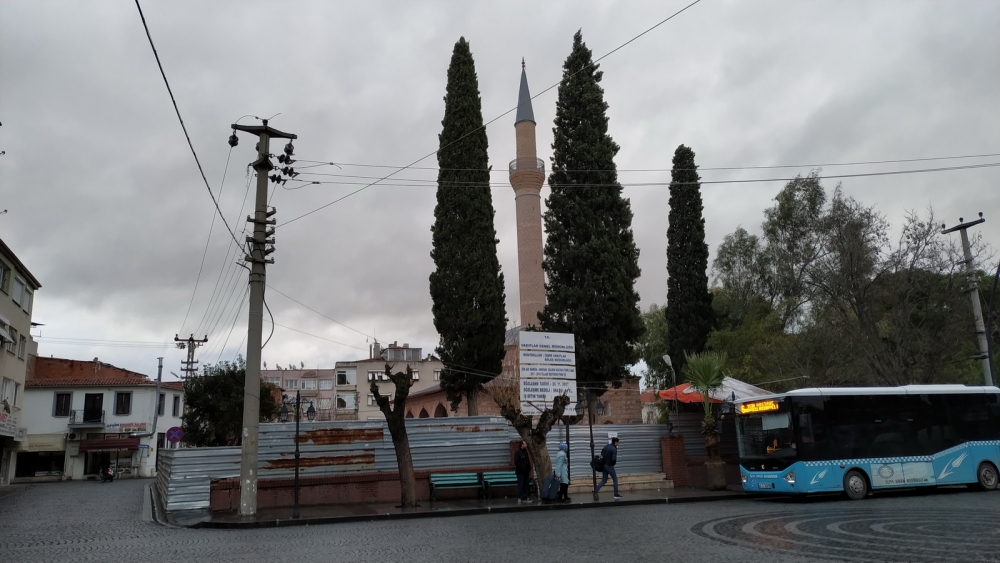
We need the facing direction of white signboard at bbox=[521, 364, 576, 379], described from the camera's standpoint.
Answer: facing the viewer

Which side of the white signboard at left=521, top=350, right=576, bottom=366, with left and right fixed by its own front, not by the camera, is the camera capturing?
front

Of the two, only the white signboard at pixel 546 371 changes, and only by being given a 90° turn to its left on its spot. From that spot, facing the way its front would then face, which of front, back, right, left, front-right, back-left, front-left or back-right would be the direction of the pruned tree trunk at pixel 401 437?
back-right

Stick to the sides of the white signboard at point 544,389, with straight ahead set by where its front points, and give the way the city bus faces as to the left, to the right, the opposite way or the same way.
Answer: to the right

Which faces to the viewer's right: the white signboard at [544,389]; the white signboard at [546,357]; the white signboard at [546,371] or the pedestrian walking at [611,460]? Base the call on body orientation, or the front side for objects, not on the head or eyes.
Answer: the pedestrian walking

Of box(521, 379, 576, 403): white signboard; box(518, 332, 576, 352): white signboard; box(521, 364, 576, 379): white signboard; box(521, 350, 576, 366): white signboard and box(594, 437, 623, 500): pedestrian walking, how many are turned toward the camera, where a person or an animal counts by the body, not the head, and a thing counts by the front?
4

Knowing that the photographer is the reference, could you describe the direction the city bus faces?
facing the viewer and to the left of the viewer

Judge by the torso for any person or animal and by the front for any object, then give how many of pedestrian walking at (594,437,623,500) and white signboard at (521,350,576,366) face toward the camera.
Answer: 1

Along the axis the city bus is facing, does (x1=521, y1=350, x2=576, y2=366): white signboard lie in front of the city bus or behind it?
in front
